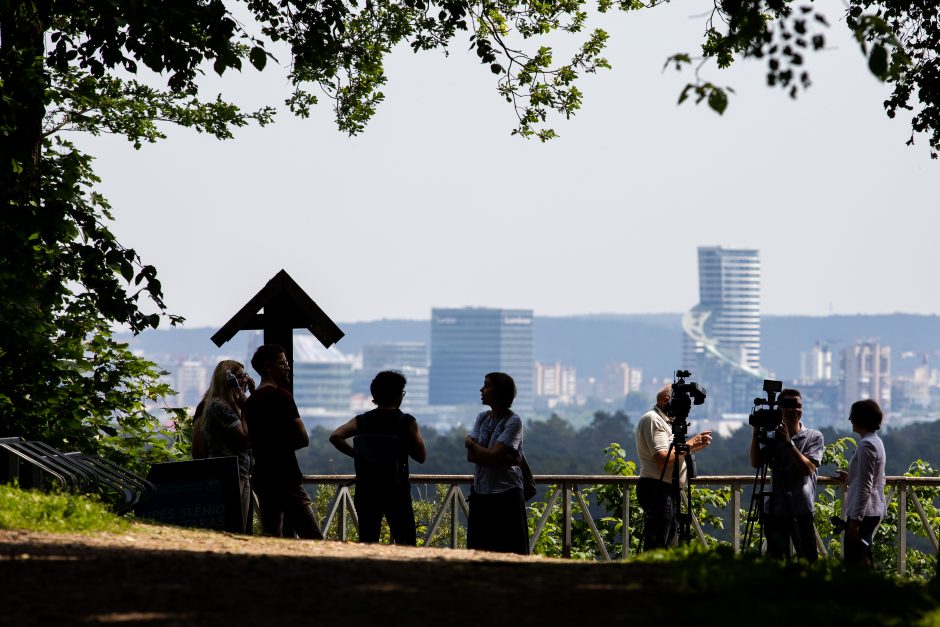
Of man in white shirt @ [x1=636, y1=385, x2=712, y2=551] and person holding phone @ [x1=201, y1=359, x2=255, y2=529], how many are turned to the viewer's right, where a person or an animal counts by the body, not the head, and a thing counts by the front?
2

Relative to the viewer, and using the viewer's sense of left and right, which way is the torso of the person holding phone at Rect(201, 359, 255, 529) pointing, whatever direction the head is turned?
facing to the right of the viewer

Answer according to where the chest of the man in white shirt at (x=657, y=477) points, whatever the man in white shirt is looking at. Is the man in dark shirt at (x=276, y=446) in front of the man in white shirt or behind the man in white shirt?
behind

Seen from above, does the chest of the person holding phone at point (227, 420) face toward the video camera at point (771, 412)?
yes

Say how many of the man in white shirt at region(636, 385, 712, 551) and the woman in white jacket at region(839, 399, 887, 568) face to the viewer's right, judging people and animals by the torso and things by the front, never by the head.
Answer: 1

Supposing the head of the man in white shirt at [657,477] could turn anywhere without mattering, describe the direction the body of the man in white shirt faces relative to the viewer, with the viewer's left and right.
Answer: facing to the right of the viewer

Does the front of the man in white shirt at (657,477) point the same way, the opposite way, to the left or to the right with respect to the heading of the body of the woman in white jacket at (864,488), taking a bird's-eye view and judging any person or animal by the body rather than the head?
the opposite way

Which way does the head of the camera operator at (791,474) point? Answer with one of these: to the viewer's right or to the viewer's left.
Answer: to the viewer's left

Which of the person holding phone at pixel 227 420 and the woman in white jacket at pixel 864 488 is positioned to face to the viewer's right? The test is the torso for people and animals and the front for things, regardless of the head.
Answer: the person holding phone

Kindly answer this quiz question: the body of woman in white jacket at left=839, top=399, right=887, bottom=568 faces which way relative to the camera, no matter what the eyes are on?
to the viewer's left

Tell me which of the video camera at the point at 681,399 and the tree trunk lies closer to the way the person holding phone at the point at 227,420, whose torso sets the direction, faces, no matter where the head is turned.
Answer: the video camera

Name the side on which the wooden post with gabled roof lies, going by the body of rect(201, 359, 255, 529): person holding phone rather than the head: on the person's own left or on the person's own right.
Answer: on the person's own left

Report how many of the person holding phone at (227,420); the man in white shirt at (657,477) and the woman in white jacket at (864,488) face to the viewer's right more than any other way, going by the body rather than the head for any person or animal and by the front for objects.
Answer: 2
